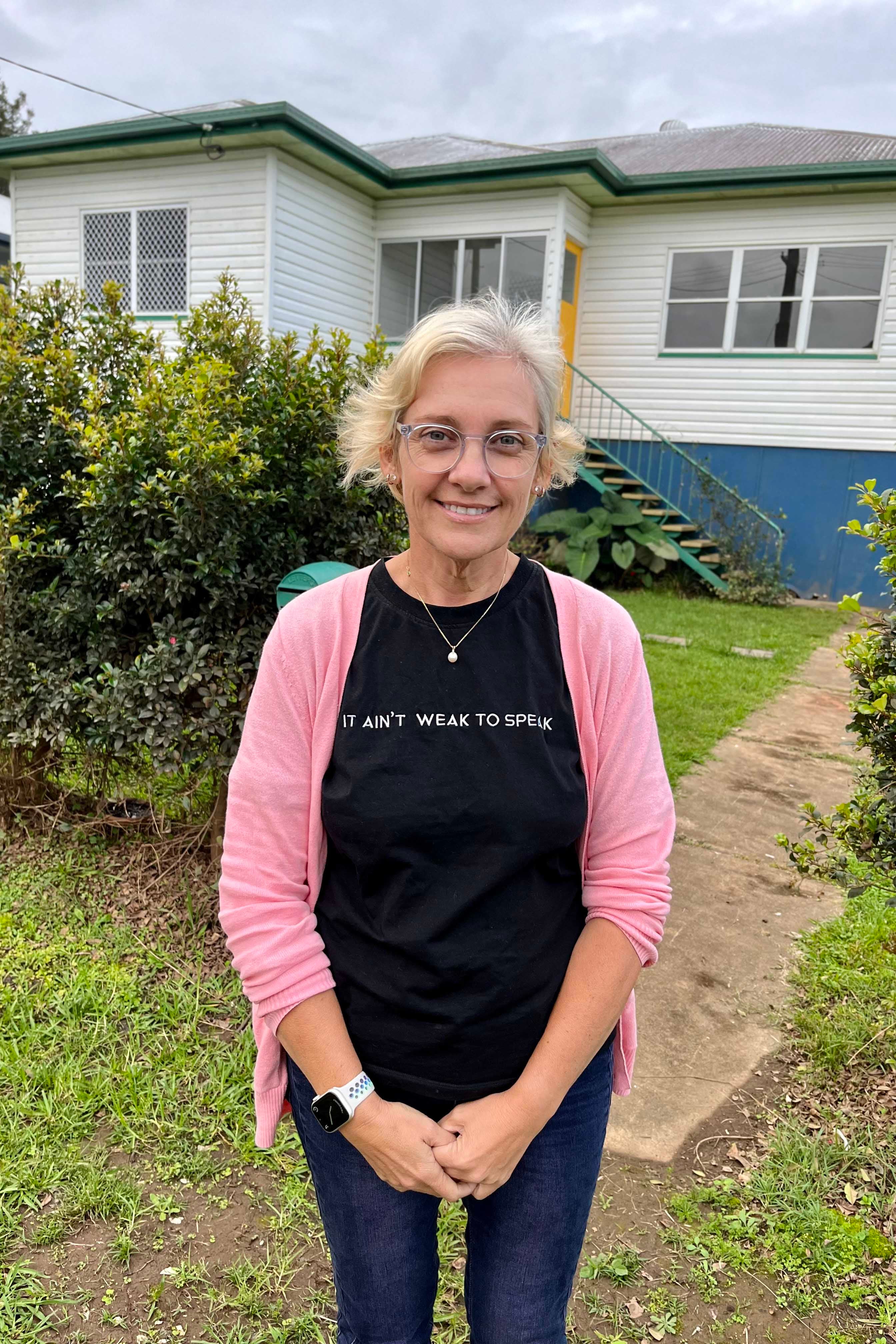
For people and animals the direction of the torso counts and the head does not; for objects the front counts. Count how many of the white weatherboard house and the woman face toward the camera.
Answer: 2

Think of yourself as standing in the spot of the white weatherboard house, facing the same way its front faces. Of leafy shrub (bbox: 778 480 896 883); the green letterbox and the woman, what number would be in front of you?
3

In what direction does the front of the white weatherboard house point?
toward the camera

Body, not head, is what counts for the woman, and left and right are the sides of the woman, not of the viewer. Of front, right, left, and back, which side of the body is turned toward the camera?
front

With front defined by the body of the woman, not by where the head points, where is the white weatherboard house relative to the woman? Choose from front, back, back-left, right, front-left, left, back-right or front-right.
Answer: back

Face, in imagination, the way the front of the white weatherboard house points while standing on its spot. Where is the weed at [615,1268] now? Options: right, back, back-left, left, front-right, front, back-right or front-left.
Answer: front

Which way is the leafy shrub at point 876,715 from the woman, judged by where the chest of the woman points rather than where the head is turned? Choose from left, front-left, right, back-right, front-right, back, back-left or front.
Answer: back-left

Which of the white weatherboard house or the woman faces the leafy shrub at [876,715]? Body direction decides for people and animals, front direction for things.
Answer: the white weatherboard house

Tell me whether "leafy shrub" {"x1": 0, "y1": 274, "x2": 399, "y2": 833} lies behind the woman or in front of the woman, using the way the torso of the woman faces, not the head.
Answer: behind
